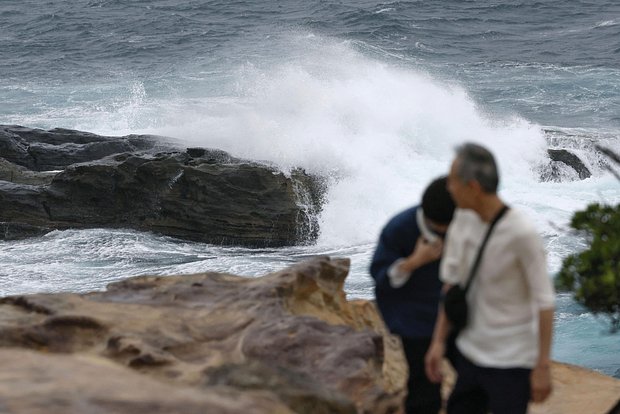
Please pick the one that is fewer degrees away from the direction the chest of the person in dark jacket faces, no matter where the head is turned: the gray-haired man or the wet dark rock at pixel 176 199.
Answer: the gray-haired man

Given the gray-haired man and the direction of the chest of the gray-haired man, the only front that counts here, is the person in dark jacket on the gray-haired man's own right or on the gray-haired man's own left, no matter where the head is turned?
on the gray-haired man's own right

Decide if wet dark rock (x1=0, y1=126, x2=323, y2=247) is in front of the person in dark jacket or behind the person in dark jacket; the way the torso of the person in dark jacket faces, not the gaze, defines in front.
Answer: behind

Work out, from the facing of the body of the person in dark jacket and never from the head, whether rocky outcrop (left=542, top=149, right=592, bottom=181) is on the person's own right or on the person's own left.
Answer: on the person's own left

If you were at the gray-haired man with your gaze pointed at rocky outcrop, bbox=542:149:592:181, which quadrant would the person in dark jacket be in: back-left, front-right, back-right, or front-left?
front-left

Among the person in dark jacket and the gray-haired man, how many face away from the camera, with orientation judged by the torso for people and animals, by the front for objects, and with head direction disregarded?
0

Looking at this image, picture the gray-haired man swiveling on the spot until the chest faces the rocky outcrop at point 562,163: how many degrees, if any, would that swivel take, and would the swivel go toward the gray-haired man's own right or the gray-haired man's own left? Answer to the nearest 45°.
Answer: approximately 135° to the gray-haired man's own right

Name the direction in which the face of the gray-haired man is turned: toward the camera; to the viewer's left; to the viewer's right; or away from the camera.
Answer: to the viewer's left

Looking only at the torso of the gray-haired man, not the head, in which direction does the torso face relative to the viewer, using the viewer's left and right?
facing the viewer and to the left of the viewer
